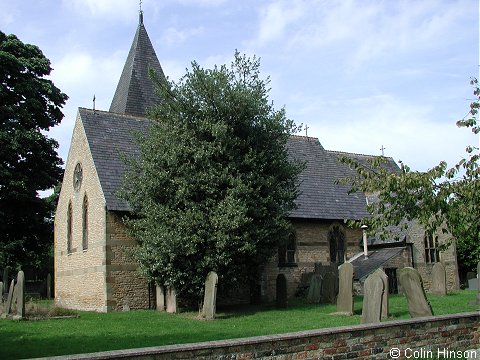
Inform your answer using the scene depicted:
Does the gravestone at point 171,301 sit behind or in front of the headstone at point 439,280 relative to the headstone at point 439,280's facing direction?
in front

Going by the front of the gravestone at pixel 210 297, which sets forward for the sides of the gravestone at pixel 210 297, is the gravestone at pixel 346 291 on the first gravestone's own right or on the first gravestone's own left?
on the first gravestone's own left

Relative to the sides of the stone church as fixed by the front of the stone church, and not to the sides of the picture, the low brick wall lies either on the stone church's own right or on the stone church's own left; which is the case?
on the stone church's own left

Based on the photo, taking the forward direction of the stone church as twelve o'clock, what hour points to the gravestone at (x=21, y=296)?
The gravestone is roughly at 11 o'clock from the stone church.

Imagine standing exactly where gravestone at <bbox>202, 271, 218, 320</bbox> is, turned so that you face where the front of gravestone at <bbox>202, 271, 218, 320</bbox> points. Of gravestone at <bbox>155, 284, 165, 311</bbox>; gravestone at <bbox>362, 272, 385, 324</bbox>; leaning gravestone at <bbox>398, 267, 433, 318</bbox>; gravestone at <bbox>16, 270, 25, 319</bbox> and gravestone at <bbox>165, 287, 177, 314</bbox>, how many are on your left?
2

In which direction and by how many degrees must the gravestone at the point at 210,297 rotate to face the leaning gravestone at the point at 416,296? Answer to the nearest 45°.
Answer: approximately 90° to its left

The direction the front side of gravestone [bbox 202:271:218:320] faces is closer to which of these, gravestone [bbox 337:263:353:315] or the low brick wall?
the low brick wall

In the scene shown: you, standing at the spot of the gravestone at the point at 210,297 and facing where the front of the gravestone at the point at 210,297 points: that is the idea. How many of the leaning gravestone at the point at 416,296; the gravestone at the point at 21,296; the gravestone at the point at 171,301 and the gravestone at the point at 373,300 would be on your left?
2
